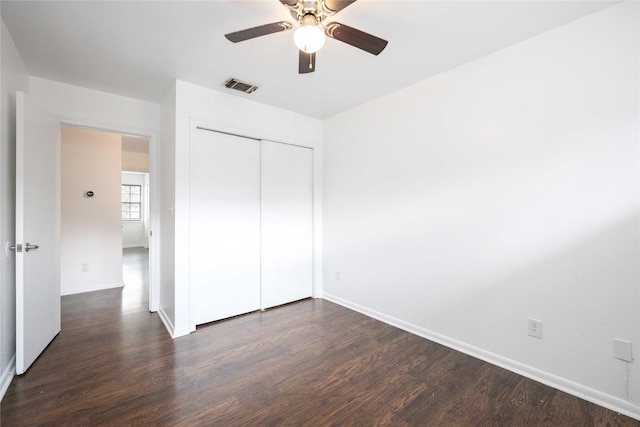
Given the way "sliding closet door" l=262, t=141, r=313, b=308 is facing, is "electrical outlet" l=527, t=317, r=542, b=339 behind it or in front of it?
in front

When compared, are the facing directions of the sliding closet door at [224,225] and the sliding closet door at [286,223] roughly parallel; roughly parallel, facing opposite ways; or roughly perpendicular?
roughly parallel

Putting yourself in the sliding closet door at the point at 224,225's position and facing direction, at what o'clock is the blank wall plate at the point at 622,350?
The blank wall plate is roughly at 12 o'clock from the sliding closet door.

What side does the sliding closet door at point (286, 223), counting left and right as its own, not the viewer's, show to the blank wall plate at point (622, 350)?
front

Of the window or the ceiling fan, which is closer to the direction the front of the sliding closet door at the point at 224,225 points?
the ceiling fan

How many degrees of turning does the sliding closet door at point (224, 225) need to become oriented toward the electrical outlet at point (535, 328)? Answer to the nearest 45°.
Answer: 0° — it already faces it

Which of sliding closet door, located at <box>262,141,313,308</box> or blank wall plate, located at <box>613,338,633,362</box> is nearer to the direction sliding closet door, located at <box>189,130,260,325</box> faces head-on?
the blank wall plate

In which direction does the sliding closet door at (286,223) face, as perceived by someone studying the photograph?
facing the viewer and to the right of the viewer

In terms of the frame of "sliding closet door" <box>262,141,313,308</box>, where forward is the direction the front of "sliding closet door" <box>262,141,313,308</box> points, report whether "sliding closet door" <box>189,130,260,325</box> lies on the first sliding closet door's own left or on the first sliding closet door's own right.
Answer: on the first sliding closet door's own right

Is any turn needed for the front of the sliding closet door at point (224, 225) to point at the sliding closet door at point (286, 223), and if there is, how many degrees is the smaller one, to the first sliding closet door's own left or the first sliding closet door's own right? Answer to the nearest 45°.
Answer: approximately 45° to the first sliding closet door's own left

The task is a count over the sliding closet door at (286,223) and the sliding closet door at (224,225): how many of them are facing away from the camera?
0

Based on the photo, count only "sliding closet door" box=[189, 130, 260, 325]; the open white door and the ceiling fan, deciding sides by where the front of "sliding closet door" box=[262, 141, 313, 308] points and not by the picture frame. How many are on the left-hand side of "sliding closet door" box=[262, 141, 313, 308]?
0

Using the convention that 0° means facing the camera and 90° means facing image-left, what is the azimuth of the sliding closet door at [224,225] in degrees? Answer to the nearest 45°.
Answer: approximately 315°
